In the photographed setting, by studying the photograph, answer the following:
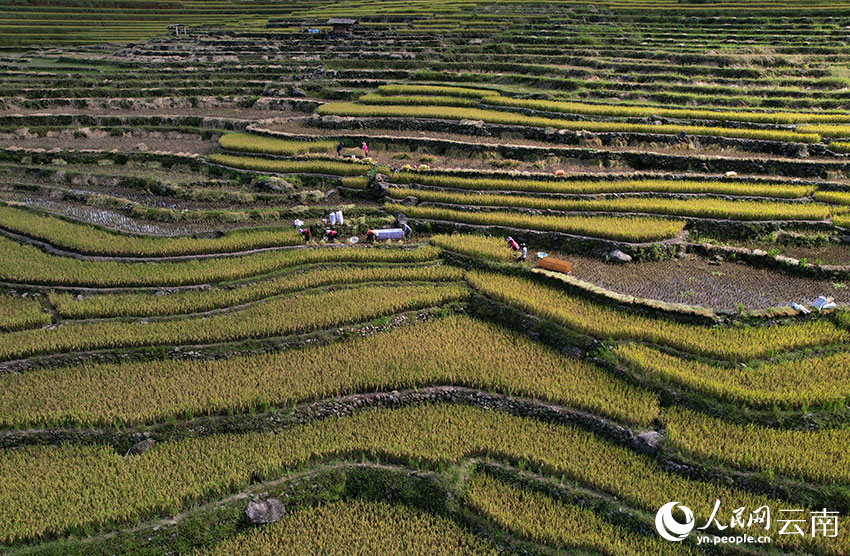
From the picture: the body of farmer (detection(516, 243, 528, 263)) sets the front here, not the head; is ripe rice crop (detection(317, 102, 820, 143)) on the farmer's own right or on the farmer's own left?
on the farmer's own right

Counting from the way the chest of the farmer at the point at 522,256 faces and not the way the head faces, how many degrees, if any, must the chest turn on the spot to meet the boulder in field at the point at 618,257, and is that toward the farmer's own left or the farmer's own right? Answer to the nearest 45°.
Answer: approximately 180°

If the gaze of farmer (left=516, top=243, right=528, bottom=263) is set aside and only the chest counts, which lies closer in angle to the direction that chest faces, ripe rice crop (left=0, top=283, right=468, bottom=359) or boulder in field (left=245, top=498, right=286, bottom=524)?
the ripe rice crop

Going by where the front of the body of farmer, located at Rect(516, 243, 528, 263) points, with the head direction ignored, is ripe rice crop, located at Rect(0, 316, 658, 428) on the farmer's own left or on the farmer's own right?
on the farmer's own left

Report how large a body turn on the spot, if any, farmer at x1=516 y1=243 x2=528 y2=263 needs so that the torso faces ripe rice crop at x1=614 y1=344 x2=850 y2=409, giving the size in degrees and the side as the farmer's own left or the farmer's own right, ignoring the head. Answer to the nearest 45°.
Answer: approximately 135° to the farmer's own left

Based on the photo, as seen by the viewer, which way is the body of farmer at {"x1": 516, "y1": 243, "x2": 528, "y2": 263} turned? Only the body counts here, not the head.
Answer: to the viewer's left

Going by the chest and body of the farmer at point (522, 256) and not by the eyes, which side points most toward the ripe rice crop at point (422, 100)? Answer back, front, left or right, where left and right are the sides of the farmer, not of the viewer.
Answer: right

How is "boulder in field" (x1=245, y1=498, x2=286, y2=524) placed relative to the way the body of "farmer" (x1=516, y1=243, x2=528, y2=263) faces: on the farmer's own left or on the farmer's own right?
on the farmer's own left

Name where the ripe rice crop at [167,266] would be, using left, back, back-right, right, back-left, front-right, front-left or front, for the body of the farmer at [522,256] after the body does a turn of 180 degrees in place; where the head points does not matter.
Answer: back

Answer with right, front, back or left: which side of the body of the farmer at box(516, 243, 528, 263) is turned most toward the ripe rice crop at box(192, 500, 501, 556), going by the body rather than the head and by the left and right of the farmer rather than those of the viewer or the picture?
left

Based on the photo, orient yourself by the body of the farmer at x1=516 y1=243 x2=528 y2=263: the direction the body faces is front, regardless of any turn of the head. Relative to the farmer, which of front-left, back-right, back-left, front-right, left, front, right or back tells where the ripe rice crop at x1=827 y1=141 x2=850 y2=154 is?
back-right

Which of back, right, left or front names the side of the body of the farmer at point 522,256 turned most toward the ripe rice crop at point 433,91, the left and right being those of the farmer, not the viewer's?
right

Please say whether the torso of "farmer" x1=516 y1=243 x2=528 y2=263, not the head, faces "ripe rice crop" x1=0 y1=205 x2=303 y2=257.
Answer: yes
